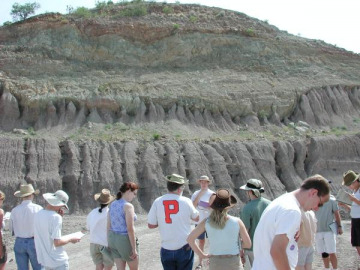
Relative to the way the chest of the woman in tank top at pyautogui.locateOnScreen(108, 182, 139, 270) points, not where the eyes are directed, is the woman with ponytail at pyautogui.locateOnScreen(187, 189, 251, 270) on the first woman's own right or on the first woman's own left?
on the first woman's own right

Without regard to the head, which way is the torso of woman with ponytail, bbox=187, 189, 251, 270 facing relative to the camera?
away from the camera

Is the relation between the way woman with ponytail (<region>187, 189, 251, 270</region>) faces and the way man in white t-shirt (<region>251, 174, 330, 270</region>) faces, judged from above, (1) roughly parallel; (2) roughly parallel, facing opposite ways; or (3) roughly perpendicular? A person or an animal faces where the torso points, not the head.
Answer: roughly perpendicular

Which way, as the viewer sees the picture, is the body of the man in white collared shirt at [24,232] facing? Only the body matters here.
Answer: away from the camera

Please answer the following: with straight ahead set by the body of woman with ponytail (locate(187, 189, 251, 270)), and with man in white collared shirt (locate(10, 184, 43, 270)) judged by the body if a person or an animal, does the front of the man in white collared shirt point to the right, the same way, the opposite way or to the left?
the same way

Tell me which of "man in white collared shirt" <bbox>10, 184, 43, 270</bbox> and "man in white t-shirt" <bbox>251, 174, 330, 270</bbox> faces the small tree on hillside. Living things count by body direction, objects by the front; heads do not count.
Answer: "man in white collared shirt" <bbox>10, 184, 43, 270</bbox>

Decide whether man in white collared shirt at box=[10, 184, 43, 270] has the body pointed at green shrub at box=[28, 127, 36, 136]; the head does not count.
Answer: yes

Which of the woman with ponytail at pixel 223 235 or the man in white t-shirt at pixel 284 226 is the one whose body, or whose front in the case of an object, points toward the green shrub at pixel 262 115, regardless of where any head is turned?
the woman with ponytail

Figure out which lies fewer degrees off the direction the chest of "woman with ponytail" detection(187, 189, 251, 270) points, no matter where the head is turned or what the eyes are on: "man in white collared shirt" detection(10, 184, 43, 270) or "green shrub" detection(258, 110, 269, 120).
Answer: the green shrub

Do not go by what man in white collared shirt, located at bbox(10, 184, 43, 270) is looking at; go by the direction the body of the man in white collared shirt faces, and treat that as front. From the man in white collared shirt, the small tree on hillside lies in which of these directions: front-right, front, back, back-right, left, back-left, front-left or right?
front

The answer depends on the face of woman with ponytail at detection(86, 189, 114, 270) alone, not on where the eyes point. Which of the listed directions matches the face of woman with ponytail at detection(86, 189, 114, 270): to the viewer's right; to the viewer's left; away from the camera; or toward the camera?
away from the camera

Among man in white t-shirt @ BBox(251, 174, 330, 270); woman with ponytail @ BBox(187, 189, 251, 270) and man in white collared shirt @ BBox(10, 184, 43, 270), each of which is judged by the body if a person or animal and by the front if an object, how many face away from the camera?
2

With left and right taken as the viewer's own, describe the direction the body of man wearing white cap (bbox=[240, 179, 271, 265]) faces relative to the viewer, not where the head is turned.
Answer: facing away from the viewer and to the left of the viewer

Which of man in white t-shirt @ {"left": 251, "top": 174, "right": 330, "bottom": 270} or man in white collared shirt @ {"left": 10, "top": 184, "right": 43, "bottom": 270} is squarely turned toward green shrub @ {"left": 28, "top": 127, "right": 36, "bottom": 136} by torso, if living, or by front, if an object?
man in white collared shirt @ {"left": 10, "top": 184, "right": 43, "bottom": 270}

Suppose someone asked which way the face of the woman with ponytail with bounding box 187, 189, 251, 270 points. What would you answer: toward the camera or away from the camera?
away from the camera
